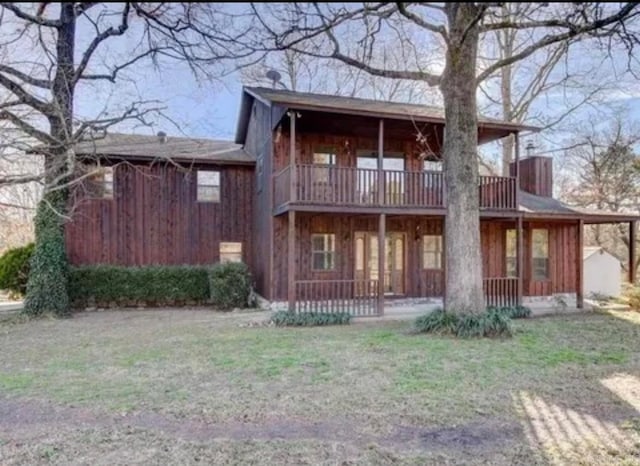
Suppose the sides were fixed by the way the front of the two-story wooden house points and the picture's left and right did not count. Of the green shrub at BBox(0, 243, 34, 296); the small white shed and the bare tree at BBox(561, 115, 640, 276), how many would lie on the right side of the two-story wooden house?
1

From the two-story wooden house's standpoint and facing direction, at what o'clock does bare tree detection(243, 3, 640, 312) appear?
The bare tree is roughly at 11 o'clock from the two-story wooden house.

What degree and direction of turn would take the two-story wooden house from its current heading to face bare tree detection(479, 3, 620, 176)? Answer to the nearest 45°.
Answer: approximately 135° to its left

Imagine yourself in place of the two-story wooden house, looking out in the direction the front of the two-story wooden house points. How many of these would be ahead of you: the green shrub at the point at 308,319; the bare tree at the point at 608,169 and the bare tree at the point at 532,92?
1

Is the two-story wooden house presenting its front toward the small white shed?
no

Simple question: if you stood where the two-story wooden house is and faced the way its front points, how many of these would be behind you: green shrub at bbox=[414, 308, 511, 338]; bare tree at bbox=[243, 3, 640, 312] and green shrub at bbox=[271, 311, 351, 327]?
0

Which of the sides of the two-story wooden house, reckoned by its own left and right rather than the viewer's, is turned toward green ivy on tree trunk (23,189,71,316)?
right

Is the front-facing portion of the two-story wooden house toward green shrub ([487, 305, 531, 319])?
no

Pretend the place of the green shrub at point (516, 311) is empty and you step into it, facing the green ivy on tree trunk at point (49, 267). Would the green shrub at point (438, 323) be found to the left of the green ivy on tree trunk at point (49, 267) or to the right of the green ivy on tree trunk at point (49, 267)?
left

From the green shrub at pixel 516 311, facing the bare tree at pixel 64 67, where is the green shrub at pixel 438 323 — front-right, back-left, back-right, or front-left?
front-left

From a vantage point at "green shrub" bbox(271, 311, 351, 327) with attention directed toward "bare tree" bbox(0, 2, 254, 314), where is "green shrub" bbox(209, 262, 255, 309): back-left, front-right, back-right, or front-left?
front-right

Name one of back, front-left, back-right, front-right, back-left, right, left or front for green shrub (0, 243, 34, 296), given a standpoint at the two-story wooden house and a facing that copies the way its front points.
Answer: right

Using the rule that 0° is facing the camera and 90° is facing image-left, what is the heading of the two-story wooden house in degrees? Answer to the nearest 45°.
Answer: approximately 0°

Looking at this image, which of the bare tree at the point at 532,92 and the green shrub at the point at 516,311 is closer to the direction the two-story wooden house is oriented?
the green shrub

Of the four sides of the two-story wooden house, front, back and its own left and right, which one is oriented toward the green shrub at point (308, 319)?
front

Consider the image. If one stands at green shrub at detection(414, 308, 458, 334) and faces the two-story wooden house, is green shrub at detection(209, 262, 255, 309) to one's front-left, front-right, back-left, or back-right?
front-left

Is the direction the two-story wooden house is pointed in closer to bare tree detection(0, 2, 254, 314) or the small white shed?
the bare tree
